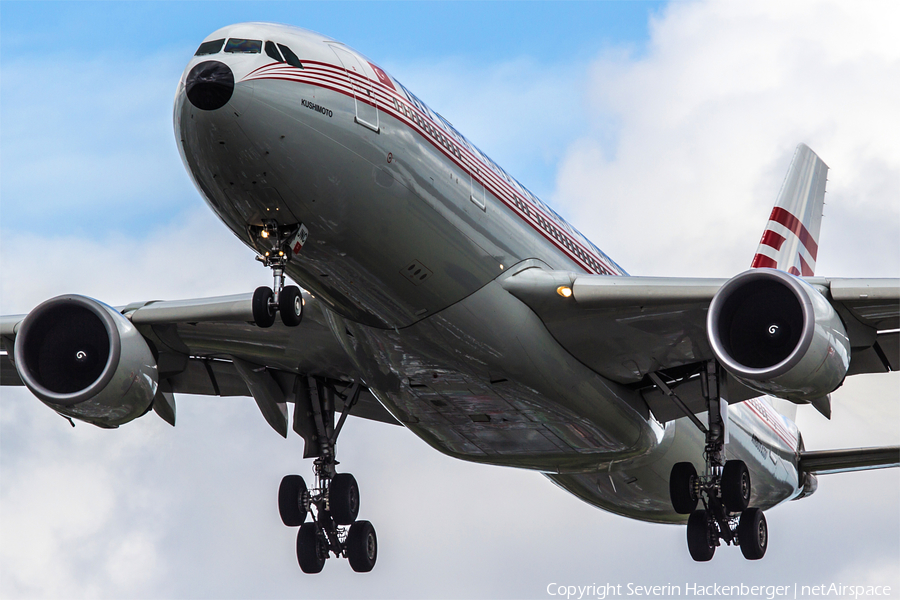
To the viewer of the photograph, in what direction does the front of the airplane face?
facing the viewer and to the left of the viewer
